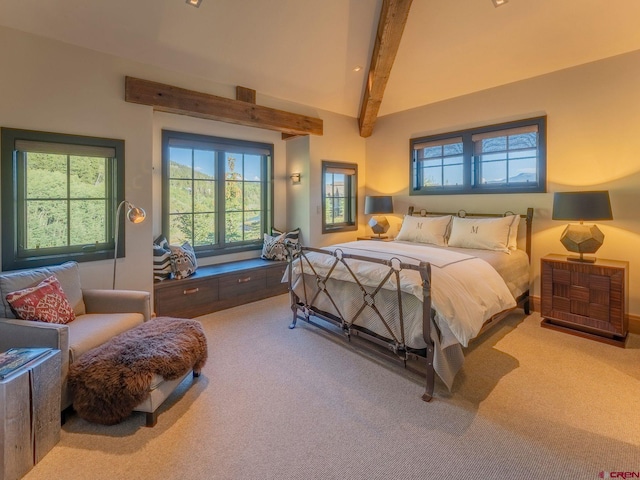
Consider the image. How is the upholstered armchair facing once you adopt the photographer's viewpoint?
facing the viewer and to the right of the viewer

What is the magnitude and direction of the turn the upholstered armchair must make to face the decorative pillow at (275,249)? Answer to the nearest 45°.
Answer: approximately 90° to its left

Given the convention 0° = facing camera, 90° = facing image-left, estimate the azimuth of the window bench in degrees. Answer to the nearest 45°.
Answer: approximately 315°

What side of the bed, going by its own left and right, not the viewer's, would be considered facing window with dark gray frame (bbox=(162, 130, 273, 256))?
right

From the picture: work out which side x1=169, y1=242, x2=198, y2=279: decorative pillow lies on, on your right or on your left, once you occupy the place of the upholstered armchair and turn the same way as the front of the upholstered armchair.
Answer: on your left

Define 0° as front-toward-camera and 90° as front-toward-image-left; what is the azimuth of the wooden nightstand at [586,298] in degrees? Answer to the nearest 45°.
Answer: approximately 45°

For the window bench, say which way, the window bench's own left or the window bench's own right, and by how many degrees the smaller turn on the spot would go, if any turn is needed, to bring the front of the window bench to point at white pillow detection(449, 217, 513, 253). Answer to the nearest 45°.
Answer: approximately 45° to the window bench's own left

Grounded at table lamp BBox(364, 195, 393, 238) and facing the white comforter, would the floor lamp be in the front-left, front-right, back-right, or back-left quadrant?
front-right

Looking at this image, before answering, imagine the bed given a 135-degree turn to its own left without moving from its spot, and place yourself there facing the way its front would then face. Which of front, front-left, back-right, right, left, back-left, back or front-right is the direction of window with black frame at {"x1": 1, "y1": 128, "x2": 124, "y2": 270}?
back

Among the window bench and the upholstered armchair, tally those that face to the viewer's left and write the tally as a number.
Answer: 0
